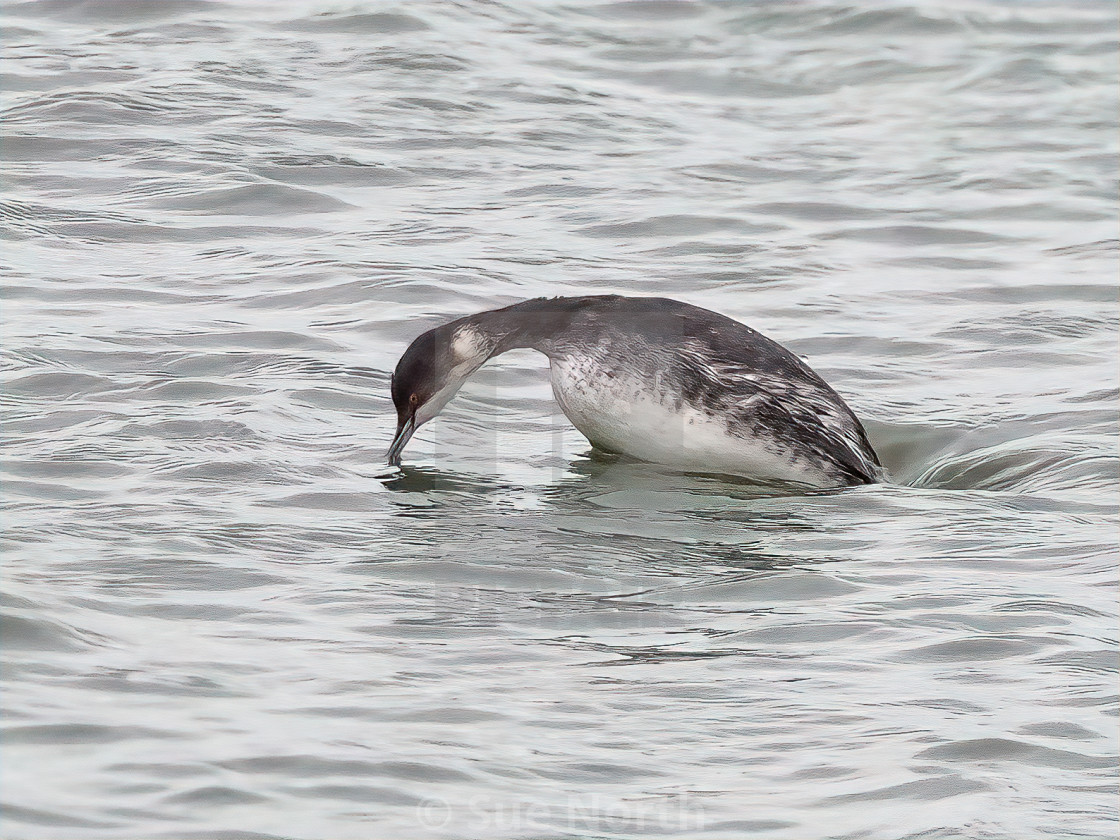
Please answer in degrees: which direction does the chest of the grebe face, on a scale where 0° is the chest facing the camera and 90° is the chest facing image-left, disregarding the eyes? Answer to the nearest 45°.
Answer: approximately 90°
